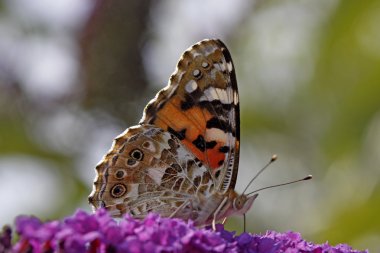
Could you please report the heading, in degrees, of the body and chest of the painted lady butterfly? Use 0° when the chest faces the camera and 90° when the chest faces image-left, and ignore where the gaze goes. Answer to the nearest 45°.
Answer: approximately 270°
